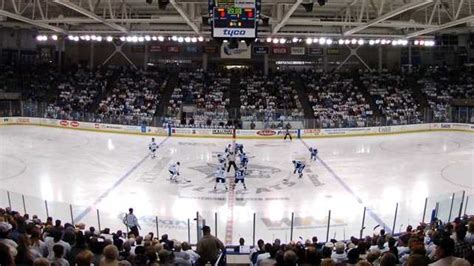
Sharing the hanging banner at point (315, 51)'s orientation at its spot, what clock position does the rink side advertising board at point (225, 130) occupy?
The rink side advertising board is roughly at 1 o'clock from the hanging banner.

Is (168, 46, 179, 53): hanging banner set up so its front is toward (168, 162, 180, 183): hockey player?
yes

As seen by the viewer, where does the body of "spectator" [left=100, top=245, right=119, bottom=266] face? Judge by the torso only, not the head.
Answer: away from the camera

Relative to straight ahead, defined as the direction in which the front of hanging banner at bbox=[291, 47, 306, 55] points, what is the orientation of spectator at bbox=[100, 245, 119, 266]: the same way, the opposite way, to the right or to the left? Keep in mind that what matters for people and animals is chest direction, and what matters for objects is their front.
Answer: the opposite way

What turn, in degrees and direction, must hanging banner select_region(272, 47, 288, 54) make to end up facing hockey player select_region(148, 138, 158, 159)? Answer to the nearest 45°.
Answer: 0° — it already faces them

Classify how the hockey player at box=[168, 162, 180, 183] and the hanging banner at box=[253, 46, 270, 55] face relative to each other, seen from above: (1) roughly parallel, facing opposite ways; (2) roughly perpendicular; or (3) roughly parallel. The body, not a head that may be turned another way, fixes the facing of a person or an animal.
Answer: roughly perpendicular

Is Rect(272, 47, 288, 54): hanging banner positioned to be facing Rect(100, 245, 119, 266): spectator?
yes

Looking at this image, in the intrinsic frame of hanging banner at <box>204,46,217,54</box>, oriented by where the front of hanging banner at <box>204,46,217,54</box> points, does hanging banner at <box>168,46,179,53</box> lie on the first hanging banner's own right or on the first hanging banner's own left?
on the first hanging banner's own right

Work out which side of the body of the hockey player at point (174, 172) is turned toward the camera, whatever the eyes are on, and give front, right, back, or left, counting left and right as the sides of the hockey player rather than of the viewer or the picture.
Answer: right

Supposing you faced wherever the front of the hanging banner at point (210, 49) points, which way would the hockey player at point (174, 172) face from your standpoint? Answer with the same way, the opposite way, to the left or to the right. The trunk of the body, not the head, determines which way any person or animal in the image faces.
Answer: to the left

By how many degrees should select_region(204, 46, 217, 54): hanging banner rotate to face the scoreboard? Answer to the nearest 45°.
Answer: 0° — it already faces it

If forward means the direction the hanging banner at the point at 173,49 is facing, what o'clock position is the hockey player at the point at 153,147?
The hockey player is roughly at 12 o'clock from the hanging banner.

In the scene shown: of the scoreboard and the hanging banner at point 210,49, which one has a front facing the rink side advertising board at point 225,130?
the hanging banner
